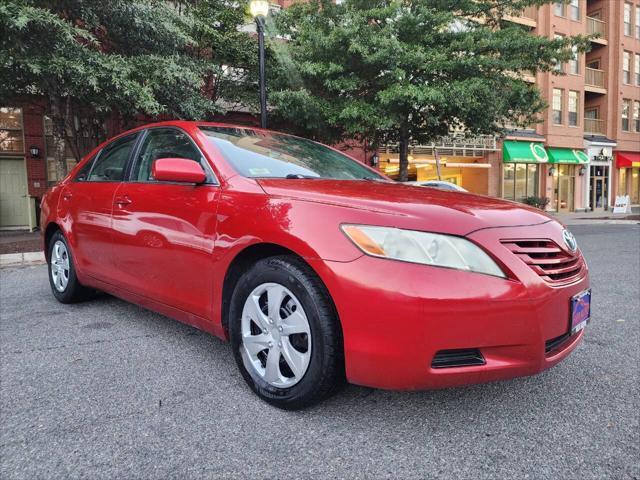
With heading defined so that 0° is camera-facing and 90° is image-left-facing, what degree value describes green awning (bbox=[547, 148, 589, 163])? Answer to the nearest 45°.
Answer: approximately 0°

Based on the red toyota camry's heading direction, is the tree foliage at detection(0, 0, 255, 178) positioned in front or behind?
behind

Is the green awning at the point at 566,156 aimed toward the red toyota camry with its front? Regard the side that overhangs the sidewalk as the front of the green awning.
yes

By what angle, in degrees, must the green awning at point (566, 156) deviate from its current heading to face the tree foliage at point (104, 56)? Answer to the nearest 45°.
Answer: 0° — it already faces it

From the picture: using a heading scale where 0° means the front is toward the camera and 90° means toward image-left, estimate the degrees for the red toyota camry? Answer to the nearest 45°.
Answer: approximately 315°
